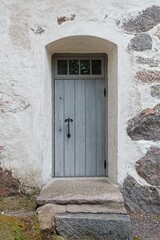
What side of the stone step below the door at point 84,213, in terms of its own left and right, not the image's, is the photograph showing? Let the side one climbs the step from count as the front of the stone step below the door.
front
